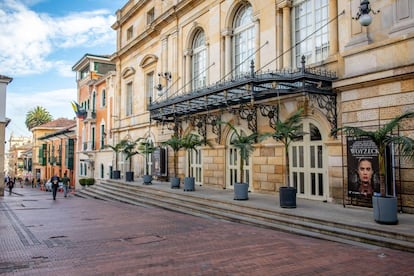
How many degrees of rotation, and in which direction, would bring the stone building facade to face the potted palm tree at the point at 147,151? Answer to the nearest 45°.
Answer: approximately 90° to its right

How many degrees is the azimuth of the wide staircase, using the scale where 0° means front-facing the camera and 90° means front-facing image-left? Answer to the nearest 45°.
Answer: approximately 45°

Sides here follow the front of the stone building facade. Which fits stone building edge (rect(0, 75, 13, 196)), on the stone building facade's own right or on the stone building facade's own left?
on the stone building facade's own right

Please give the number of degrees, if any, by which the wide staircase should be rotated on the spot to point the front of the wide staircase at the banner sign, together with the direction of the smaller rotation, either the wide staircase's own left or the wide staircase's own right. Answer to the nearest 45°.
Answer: approximately 135° to the wide staircase's own left

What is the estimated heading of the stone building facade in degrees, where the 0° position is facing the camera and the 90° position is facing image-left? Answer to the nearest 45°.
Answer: approximately 45°
